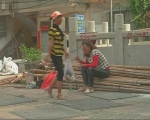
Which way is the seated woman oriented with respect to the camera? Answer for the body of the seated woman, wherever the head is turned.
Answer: to the viewer's left

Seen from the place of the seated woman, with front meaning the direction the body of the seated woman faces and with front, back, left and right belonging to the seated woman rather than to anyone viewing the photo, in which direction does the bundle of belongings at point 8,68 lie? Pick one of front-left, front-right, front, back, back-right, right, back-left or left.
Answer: front-right

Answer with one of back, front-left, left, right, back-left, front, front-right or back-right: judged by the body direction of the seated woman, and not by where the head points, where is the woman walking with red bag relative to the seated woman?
front-left
